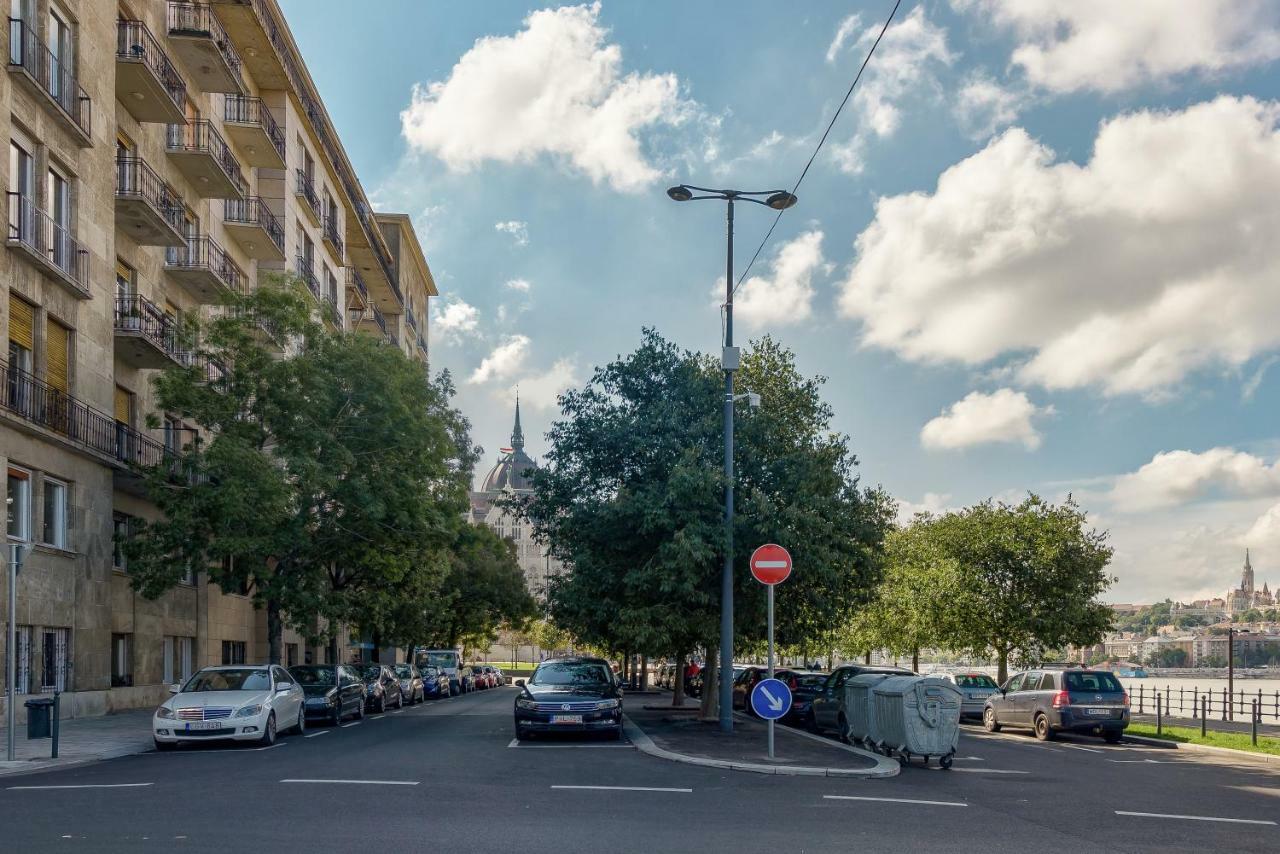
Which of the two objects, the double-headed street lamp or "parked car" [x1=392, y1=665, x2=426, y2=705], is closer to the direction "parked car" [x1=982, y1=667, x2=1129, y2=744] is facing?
the parked car

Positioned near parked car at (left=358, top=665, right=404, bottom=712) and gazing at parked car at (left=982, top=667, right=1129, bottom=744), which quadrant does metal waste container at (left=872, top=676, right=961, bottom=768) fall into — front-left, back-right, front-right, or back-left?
front-right

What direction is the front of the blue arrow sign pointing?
toward the camera

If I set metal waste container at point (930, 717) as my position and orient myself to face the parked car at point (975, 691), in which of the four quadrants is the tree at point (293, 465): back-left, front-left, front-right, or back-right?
front-left

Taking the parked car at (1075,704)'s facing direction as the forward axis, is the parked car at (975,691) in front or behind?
in front

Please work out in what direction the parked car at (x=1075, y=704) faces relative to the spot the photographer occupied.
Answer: facing away from the viewer and to the left of the viewer

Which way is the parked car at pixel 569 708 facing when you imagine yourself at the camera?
facing the viewer

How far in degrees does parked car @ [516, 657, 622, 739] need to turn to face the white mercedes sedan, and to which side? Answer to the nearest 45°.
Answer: approximately 90° to its right

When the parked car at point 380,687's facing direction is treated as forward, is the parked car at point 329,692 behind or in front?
in front

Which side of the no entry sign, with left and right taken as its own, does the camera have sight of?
front

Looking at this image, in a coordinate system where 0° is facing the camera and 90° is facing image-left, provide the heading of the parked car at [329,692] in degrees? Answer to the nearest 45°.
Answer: approximately 45°
